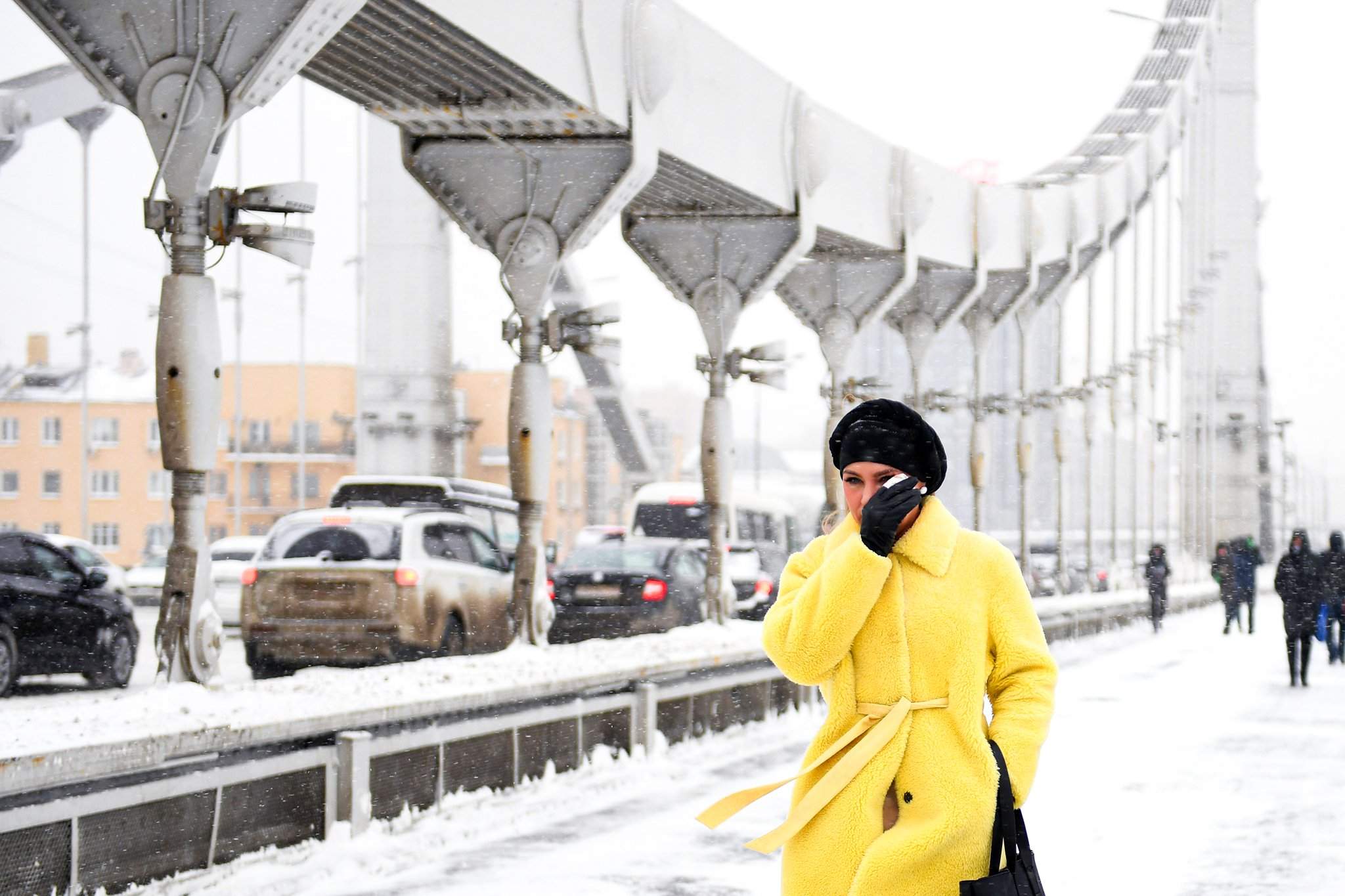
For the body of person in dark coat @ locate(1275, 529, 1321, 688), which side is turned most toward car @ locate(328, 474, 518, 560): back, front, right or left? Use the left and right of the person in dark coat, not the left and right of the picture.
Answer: right

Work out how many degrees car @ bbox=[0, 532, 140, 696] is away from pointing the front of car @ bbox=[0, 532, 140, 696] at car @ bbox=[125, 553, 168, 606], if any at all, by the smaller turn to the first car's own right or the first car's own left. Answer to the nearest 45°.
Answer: approximately 45° to the first car's own left

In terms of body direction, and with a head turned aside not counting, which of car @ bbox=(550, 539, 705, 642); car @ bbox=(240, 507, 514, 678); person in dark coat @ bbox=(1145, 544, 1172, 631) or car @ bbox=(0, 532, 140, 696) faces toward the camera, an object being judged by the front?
the person in dark coat

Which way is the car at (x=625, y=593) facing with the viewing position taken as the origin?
facing away from the viewer and to the right of the viewer

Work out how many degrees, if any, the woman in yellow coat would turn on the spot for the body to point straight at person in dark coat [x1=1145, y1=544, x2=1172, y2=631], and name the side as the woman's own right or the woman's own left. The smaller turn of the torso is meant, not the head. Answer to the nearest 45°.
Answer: approximately 180°
